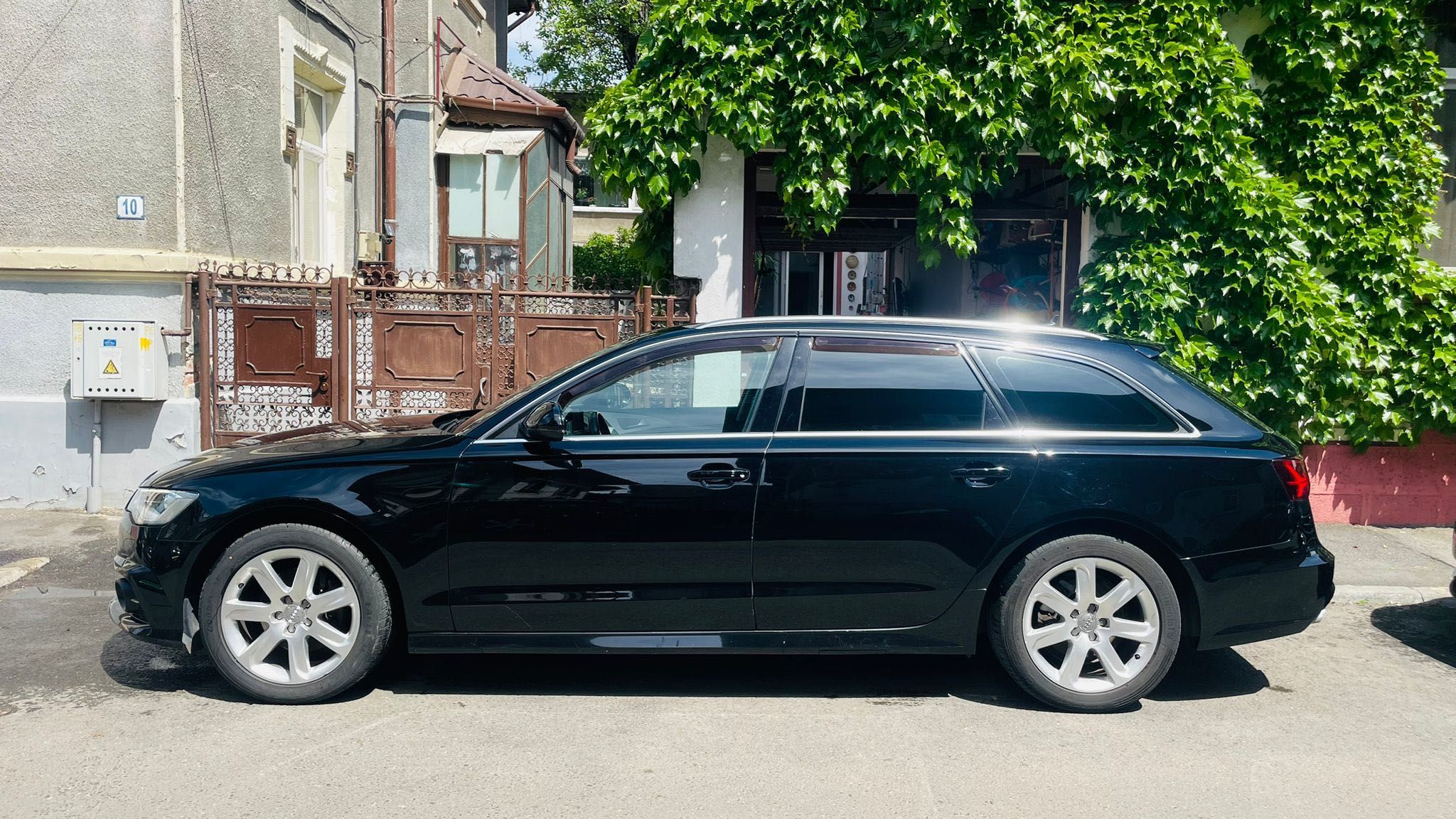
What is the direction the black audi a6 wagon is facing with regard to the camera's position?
facing to the left of the viewer

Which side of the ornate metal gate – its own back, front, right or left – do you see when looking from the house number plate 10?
right

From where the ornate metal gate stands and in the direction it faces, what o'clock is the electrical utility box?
The electrical utility box is roughly at 3 o'clock from the ornate metal gate.

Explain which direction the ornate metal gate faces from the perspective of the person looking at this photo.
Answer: facing the viewer

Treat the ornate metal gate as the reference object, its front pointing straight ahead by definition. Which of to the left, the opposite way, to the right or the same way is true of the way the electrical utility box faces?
the same way

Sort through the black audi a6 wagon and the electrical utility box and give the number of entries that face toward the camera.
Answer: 1

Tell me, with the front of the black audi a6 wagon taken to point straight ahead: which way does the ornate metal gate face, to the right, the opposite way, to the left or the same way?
to the left

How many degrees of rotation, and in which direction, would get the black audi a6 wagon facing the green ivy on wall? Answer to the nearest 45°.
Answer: approximately 135° to its right

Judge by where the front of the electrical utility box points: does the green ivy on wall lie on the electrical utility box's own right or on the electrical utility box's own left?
on the electrical utility box's own left

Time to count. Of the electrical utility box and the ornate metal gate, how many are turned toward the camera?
2

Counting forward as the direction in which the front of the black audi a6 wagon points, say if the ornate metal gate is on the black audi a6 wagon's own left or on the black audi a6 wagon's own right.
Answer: on the black audi a6 wagon's own right

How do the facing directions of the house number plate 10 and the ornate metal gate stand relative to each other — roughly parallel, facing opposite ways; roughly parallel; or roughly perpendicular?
roughly parallel

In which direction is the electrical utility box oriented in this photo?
toward the camera

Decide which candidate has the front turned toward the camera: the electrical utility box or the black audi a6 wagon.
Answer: the electrical utility box

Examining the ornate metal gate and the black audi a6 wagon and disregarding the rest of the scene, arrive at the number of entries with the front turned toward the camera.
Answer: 1

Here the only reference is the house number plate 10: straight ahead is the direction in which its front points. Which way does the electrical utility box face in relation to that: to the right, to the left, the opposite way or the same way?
the same way

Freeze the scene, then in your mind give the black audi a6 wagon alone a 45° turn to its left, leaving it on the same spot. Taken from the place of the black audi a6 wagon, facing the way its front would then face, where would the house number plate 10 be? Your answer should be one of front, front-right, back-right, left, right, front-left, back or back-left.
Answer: right

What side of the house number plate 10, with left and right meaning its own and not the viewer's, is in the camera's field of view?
front
